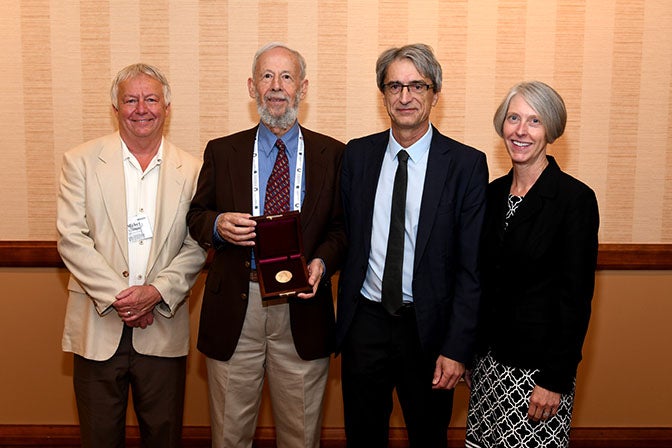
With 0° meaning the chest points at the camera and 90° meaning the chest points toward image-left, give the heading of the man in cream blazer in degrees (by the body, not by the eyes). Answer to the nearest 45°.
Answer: approximately 0°

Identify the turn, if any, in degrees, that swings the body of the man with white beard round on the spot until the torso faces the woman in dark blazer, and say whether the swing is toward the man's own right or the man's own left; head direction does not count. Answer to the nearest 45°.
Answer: approximately 45° to the man's own left

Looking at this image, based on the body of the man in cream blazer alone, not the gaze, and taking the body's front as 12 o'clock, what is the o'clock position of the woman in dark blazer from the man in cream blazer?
The woman in dark blazer is roughly at 10 o'clock from the man in cream blazer.

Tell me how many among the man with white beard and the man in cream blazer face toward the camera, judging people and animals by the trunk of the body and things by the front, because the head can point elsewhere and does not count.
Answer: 2

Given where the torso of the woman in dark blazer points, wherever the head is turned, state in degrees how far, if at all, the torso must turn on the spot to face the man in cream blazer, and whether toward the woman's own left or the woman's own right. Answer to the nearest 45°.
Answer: approximately 45° to the woman's own right

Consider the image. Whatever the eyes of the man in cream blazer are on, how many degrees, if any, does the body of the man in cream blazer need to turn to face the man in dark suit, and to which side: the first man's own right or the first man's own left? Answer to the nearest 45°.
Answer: approximately 45° to the first man's own left

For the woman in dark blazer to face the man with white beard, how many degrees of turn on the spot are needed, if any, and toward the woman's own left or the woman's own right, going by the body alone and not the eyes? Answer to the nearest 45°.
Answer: approximately 45° to the woman's own right

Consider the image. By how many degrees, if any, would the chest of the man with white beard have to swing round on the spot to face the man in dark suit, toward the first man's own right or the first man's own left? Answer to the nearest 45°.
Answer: approximately 90° to the first man's own left
